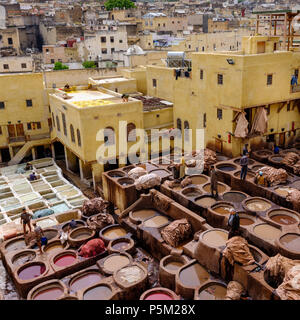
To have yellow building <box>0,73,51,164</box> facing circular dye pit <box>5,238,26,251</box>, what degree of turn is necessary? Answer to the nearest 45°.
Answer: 0° — it already faces it

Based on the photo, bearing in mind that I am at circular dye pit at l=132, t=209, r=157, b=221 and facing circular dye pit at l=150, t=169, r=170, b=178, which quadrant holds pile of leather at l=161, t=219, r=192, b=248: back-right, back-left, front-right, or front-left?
back-right

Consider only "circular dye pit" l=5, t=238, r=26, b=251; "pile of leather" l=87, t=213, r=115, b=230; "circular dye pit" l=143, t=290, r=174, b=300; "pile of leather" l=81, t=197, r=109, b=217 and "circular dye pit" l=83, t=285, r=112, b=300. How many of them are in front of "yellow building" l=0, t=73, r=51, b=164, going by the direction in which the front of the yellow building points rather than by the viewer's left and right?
5

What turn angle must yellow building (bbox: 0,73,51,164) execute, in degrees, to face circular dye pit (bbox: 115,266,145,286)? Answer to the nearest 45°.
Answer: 0° — it already faces it

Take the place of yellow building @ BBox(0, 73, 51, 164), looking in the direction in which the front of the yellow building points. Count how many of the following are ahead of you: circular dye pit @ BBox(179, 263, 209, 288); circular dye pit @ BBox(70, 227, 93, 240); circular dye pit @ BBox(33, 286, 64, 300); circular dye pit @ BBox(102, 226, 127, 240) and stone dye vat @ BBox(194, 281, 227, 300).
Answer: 5

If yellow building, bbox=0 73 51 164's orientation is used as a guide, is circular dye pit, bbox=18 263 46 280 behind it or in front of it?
in front

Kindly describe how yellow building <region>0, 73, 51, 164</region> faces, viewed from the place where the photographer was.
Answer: facing the viewer

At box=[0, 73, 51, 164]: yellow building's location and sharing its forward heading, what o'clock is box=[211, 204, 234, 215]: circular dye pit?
The circular dye pit is roughly at 11 o'clock from the yellow building.

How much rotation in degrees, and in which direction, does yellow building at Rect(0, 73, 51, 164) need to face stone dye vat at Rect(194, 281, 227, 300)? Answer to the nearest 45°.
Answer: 0° — it already faces it

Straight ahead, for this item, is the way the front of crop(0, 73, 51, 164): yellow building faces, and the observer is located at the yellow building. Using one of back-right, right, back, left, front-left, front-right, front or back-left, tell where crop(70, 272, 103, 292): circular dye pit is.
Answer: front

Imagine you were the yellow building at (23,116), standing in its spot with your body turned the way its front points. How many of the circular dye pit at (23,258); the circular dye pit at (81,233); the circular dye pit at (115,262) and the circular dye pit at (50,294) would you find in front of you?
4

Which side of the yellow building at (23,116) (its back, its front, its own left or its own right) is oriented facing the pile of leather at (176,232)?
front

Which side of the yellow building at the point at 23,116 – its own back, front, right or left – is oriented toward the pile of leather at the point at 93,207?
front

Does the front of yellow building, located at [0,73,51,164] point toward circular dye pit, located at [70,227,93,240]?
yes

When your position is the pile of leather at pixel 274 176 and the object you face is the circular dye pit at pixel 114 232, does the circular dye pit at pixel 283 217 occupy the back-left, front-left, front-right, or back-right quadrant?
front-left

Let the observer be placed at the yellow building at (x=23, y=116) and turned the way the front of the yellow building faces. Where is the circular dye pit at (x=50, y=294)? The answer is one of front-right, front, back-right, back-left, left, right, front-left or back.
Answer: front

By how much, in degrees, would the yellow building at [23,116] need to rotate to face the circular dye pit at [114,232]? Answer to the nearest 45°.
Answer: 0° — it already faces it

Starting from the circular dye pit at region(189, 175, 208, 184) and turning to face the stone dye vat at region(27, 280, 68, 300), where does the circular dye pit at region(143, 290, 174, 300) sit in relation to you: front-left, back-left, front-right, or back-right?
front-left

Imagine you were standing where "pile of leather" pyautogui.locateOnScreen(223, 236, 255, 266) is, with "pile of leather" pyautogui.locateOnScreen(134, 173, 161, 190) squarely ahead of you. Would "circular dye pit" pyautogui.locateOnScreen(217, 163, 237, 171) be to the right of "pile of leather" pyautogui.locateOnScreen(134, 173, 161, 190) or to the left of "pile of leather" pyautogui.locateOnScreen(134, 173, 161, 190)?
right

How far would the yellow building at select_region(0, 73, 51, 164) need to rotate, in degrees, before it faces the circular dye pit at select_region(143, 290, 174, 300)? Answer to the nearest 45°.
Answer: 0° — it already faces it

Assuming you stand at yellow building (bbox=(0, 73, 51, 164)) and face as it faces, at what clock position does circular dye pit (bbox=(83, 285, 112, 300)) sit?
The circular dye pit is roughly at 12 o'clock from the yellow building.
